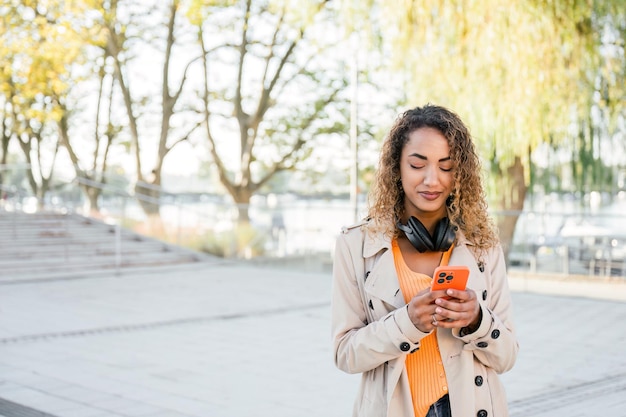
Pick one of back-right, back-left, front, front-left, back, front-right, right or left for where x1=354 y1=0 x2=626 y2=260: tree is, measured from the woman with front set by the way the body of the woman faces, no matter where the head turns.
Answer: back

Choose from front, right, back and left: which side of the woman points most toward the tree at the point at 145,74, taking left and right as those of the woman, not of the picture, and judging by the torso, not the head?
back

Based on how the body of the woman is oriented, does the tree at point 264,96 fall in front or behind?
behind

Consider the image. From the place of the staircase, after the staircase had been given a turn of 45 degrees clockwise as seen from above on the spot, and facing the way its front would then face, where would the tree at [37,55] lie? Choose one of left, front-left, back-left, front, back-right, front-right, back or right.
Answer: back

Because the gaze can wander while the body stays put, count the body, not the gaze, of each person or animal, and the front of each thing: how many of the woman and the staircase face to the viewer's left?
0

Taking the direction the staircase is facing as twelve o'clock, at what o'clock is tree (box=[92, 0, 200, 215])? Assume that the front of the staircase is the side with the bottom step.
The tree is roughly at 8 o'clock from the staircase.

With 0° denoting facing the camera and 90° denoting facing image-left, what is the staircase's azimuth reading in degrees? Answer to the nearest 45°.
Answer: approximately 315°

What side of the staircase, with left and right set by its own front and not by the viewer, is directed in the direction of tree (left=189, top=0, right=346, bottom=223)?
left

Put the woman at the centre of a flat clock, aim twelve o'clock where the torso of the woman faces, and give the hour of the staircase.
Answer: The staircase is roughly at 5 o'clock from the woman.

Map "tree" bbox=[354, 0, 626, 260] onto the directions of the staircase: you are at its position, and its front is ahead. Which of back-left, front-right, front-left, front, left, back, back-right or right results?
front

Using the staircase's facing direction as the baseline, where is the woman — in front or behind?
in front

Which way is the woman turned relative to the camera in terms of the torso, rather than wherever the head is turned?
toward the camera
